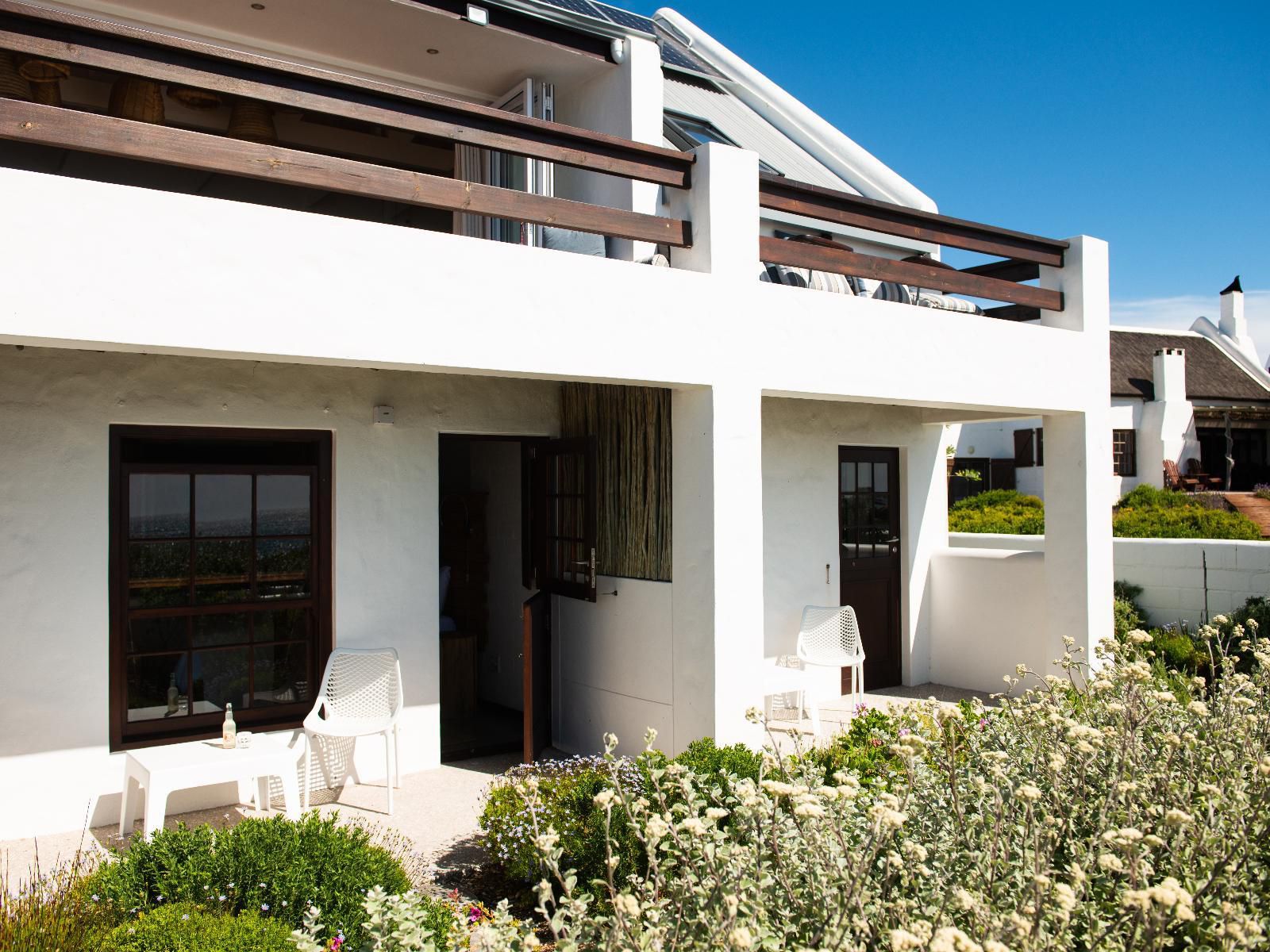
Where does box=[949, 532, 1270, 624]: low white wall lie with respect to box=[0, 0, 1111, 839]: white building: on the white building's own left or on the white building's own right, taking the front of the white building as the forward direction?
on the white building's own left

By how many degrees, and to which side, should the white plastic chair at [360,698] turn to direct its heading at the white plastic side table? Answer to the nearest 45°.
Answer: approximately 45° to its right

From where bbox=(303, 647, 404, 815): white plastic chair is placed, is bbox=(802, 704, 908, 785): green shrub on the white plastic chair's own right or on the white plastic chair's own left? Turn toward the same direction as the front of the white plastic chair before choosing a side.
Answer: on the white plastic chair's own left

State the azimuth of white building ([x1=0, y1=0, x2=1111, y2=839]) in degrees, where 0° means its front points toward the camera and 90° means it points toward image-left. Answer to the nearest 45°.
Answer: approximately 315°

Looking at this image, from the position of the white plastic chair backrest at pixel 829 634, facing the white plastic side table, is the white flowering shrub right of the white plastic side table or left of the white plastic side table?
left

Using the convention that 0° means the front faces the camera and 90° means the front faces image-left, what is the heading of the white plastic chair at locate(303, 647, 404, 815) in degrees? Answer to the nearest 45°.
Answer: approximately 0°

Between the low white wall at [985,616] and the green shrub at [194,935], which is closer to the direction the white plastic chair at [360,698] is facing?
the green shrub

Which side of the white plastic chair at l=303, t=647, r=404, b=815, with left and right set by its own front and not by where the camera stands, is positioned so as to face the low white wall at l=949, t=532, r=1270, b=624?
left

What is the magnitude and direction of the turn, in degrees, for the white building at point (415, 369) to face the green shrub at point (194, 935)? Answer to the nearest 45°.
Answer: approximately 45° to its right
